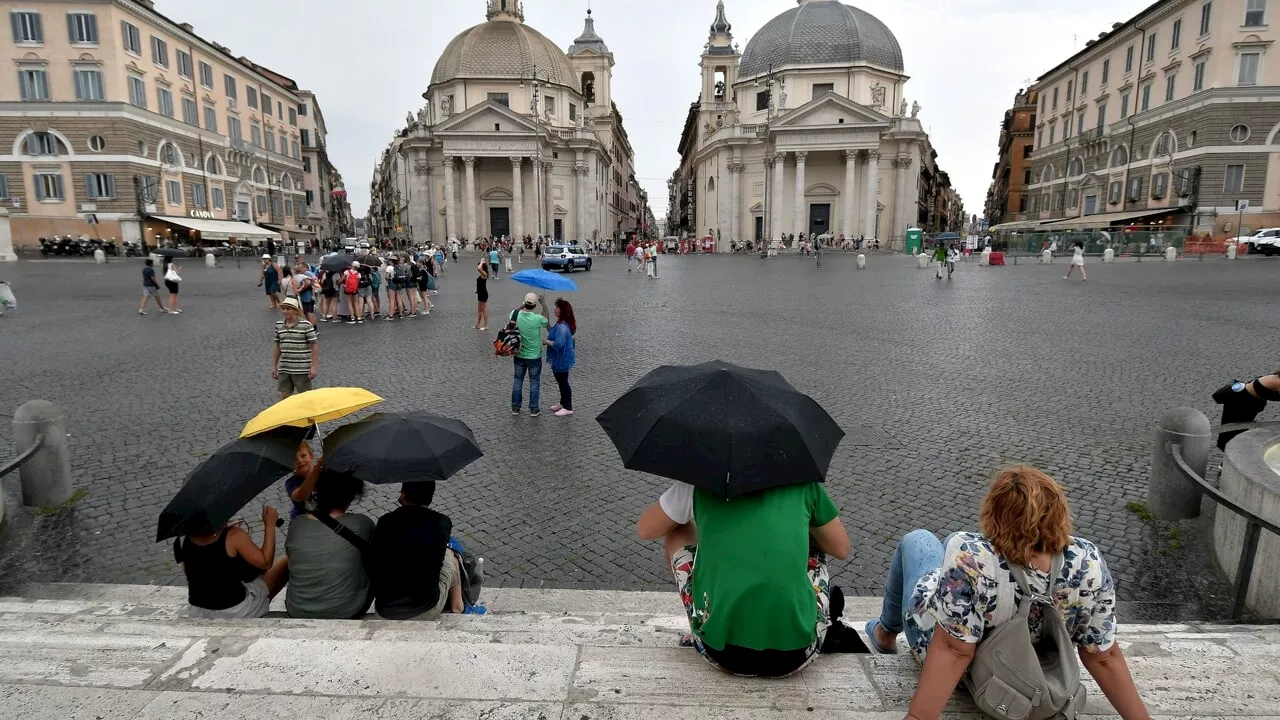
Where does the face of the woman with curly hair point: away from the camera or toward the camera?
away from the camera

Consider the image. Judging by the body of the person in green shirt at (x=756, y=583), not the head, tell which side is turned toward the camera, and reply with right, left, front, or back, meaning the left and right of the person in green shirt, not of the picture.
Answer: back

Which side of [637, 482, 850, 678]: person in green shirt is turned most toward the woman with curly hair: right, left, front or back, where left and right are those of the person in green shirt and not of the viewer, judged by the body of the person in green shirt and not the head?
right

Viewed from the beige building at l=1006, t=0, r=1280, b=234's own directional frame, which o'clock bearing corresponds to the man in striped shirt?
The man in striped shirt is roughly at 11 o'clock from the beige building.

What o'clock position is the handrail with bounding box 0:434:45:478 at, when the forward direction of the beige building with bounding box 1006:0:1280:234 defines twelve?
The handrail is roughly at 11 o'clock from the beige building.

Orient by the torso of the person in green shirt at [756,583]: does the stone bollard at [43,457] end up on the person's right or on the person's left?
on the person's left

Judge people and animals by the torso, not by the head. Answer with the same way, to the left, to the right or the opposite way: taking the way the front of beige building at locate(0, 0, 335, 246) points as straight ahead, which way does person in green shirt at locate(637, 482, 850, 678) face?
to the left

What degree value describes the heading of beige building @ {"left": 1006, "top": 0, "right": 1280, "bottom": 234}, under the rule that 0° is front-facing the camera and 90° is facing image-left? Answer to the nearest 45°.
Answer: approximately 45°

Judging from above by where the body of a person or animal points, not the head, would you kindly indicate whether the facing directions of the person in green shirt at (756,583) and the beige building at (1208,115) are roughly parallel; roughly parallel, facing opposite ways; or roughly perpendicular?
roughly perpendicular
